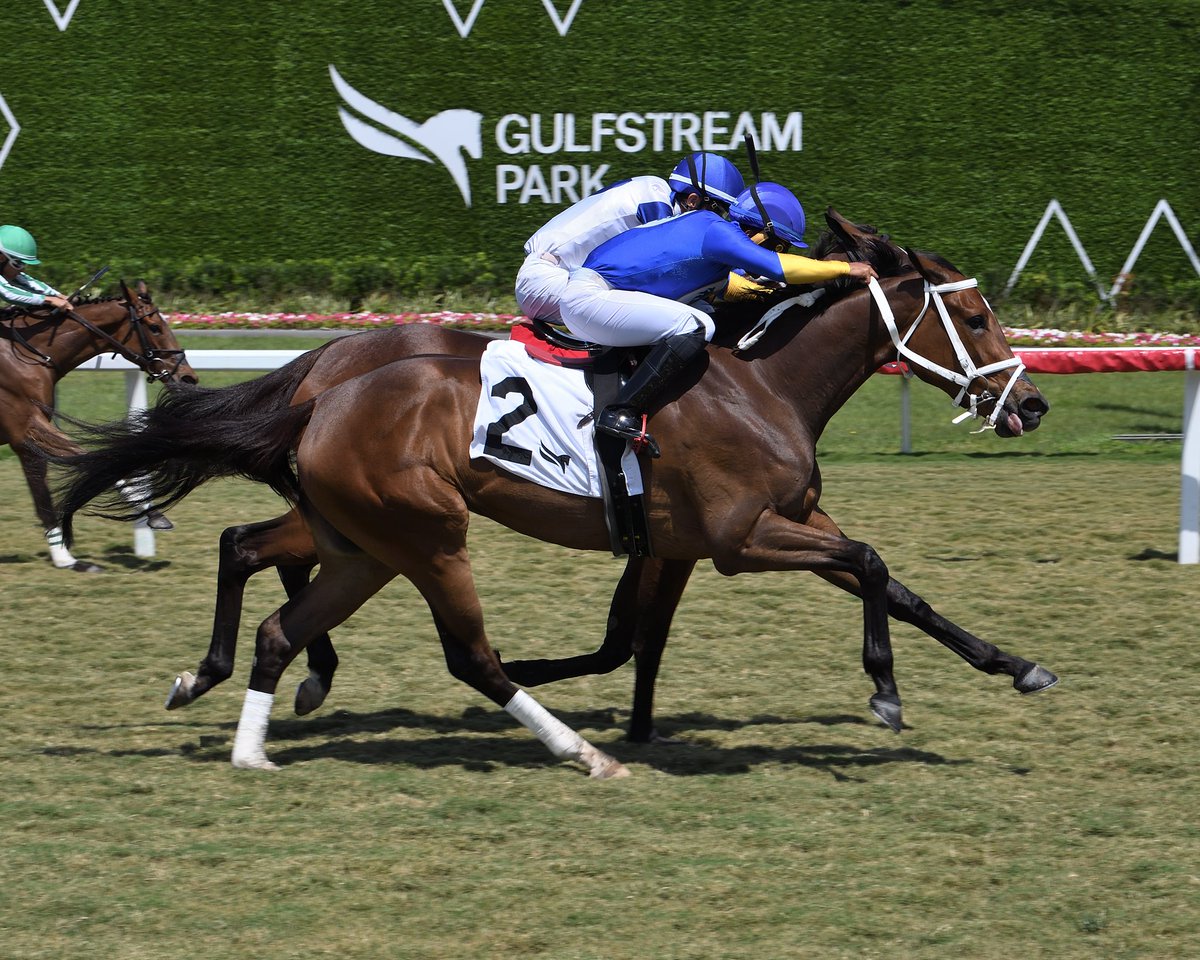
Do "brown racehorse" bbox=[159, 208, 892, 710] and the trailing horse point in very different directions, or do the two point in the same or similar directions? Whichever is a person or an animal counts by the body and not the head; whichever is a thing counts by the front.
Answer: same or similar directions

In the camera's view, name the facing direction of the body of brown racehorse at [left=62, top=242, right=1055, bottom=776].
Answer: to the viewer's right

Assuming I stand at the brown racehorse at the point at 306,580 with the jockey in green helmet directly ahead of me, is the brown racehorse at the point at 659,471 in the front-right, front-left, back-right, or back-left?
back-right

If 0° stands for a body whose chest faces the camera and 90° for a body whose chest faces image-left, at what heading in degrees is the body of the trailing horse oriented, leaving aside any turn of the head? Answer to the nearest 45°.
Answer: approximately 270°

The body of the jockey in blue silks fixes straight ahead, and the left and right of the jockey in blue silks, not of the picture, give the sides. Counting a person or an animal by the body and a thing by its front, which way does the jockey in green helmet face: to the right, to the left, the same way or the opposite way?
the same way

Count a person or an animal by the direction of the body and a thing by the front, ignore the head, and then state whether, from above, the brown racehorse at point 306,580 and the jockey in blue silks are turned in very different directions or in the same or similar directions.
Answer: same or similar directions

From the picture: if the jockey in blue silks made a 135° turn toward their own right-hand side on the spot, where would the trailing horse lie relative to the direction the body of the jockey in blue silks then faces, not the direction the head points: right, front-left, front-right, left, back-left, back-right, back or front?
right

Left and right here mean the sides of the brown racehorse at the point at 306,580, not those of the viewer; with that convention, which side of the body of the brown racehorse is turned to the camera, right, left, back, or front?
right

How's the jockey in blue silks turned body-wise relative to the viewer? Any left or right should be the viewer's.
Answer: facing to the right of the viewer

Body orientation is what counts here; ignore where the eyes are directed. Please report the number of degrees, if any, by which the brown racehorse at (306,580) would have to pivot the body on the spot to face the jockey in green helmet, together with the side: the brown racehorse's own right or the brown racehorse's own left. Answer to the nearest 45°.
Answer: approximately 135° to the brown racehorse's own left

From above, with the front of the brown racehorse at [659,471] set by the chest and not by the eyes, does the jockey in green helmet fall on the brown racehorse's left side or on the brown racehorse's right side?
on the brown racehorse's left side

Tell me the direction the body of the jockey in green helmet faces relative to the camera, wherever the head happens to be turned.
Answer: to the viewer's right

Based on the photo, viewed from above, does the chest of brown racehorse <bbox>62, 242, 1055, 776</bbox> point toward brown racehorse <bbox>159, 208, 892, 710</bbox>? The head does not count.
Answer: no

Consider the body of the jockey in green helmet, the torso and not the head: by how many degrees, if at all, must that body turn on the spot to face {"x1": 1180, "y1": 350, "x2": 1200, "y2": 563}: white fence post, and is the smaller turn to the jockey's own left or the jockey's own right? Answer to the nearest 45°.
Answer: approximately 45° to the jockey's own right
